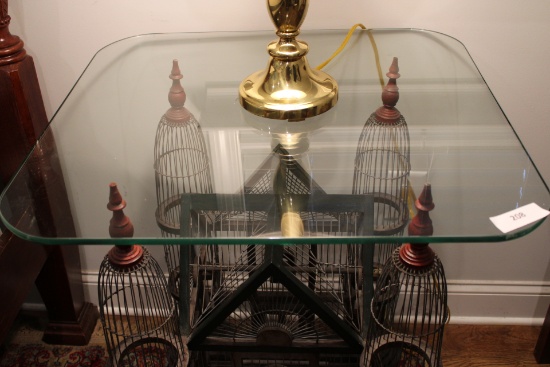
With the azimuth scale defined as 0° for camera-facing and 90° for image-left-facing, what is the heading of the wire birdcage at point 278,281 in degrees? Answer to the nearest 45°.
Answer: approximately 0°

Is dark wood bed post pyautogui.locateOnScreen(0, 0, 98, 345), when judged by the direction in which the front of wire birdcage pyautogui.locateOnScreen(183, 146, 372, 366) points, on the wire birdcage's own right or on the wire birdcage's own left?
on the wire birdcage's own right
